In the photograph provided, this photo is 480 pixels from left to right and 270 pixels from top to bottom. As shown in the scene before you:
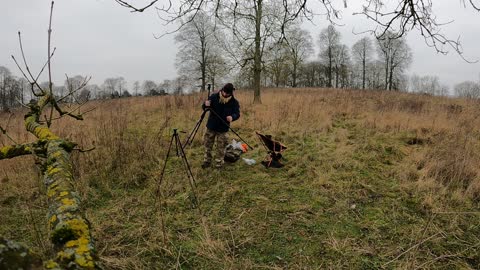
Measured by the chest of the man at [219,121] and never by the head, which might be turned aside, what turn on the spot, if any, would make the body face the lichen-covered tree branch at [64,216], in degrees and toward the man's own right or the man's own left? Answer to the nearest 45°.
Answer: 0° — they already face it

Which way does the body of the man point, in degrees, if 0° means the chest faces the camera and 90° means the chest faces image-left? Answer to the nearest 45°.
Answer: approximately 0°

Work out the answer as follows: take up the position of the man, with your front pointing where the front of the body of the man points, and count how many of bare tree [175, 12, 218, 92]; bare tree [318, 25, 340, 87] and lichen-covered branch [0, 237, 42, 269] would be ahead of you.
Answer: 1

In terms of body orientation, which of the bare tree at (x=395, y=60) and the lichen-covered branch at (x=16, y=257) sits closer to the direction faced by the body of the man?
the lichen-covered branch

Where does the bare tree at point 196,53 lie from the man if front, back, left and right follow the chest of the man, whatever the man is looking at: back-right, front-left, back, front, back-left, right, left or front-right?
back

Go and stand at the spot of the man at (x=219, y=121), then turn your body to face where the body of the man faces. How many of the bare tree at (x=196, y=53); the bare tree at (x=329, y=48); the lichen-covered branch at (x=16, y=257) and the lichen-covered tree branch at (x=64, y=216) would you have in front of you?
2

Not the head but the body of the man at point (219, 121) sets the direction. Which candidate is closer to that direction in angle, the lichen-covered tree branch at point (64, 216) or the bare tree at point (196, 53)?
the lichen-covered tree branch

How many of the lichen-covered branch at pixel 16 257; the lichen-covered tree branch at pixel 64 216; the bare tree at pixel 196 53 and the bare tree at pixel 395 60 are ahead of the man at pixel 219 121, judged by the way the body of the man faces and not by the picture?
2

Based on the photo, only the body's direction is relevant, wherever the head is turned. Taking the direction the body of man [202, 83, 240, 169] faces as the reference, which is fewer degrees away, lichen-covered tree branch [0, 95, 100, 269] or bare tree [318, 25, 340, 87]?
the lichen-covered tree branch

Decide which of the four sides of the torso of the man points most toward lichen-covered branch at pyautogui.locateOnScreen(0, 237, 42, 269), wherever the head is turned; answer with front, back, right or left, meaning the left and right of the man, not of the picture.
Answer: front

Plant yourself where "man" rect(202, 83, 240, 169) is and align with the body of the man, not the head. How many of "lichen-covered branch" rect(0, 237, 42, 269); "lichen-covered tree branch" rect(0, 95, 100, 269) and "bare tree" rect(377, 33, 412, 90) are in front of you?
2

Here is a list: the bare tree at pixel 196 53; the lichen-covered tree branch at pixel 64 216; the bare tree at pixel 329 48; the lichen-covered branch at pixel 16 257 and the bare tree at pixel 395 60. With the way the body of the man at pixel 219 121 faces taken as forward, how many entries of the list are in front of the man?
2

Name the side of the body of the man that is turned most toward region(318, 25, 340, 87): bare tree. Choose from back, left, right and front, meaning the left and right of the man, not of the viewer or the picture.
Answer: back

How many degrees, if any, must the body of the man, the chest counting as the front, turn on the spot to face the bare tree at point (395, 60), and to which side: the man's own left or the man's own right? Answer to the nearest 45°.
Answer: approximately 135° to the man's own left
